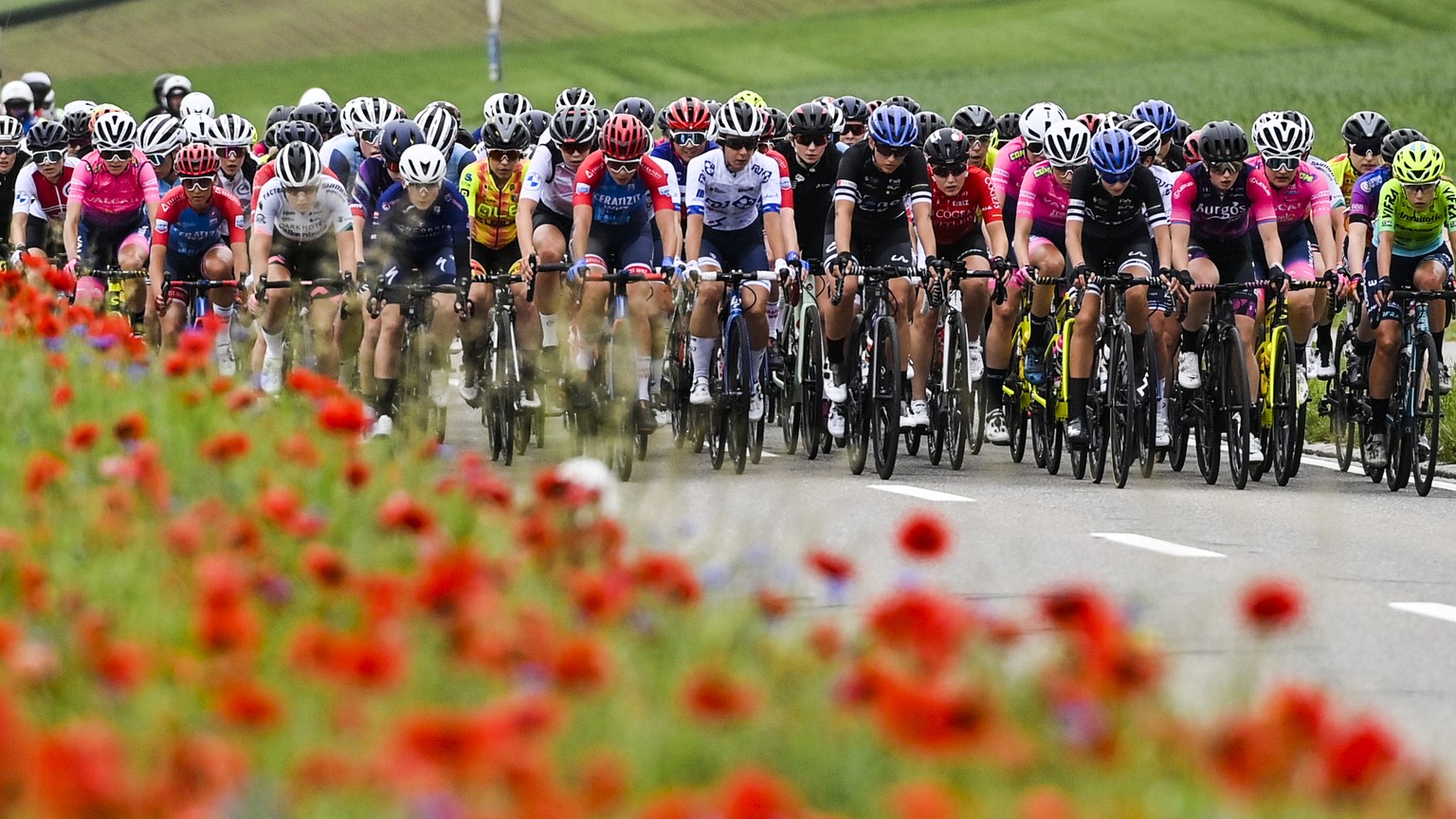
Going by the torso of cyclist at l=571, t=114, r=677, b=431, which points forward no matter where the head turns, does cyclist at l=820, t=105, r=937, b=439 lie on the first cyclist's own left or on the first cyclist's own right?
on the first cyclist's own left

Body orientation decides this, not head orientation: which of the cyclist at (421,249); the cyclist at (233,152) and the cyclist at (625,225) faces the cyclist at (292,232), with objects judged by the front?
the cyclist at (233,152)

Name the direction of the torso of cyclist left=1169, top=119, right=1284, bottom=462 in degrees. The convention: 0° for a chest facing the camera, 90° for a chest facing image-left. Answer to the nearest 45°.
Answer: approximately 0°

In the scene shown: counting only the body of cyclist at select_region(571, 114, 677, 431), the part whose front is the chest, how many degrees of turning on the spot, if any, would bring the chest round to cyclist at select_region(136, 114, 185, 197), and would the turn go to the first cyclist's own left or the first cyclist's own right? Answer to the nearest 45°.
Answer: approximately 135° to the first cyclist's own right

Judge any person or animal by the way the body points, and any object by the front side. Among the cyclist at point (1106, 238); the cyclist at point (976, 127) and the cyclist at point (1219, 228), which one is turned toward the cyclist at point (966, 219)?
the cyclist at point (976, 127)

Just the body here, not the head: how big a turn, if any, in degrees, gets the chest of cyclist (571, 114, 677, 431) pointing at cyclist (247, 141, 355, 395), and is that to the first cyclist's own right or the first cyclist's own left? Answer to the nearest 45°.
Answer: approximately 90° to the first cyclist's own right

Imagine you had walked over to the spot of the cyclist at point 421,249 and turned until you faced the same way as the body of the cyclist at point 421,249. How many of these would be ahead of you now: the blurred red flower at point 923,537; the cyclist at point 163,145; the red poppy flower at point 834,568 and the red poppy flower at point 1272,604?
3

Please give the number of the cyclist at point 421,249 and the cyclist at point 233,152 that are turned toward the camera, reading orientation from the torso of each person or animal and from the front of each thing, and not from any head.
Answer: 2
